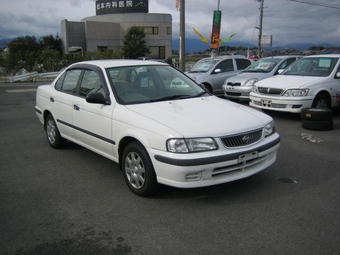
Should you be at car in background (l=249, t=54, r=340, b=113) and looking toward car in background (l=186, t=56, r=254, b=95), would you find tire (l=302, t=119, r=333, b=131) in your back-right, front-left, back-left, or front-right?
back-left

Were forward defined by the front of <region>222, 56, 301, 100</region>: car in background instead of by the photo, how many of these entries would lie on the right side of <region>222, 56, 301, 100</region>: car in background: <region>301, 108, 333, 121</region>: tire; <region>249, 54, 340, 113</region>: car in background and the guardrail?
1

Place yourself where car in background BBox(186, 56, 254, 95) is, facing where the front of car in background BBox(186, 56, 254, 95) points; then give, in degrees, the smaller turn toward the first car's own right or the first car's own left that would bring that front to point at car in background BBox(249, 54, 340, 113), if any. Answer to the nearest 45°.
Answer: approximately 90° to the first car's own left

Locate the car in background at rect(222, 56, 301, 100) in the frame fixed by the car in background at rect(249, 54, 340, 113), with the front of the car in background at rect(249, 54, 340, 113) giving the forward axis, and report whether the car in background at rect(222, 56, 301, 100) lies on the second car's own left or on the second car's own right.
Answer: on the second car's own right

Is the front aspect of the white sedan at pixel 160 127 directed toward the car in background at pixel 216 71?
no

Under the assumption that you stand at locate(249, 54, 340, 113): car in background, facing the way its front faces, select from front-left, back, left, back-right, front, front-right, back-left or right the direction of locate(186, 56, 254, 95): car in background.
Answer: right

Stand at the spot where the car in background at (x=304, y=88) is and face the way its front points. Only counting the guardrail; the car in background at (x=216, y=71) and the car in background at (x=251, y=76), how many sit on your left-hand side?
0

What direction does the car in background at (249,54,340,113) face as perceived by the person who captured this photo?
facing the viewer and to the left of the viewer

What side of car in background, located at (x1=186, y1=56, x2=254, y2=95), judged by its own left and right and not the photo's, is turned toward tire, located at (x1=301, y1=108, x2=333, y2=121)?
left

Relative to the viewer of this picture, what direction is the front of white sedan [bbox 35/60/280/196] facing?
facing the viewer and to the right of the viewer

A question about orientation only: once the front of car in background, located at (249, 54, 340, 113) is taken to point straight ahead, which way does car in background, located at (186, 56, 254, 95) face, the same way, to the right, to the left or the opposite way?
the same way

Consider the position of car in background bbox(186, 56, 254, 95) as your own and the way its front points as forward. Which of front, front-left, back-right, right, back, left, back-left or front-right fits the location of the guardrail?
right

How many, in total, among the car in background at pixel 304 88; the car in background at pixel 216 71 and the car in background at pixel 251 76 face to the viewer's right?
0

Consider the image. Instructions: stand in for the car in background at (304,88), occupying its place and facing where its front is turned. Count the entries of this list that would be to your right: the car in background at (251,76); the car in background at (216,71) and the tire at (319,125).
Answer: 2
